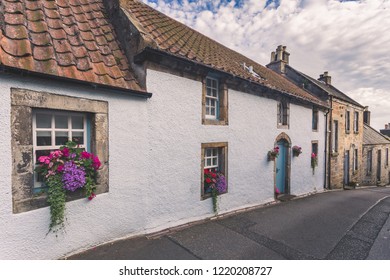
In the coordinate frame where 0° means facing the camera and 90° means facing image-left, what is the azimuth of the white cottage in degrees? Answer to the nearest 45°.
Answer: approximately 315°

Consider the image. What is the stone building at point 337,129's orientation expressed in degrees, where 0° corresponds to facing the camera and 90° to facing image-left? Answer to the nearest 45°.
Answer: approximately 315°

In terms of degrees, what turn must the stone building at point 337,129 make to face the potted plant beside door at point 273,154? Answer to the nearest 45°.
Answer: approximately 45° to its right

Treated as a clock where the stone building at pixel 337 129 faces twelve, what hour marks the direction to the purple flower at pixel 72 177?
The purple flower is roughly at 2 o'clock from the stone building.
